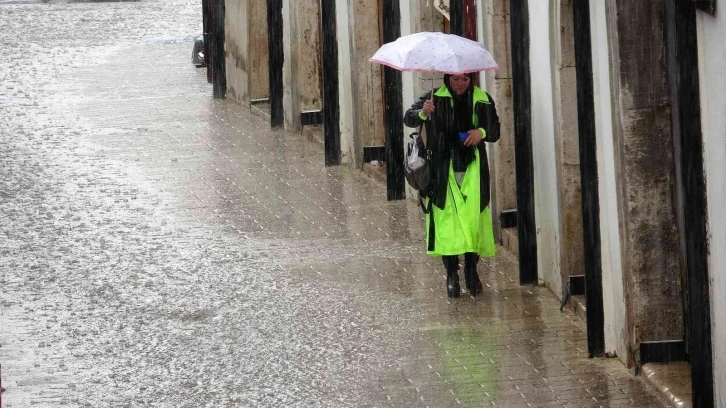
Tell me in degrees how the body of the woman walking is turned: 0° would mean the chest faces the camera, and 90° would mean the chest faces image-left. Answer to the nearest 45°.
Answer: approximately 0°
